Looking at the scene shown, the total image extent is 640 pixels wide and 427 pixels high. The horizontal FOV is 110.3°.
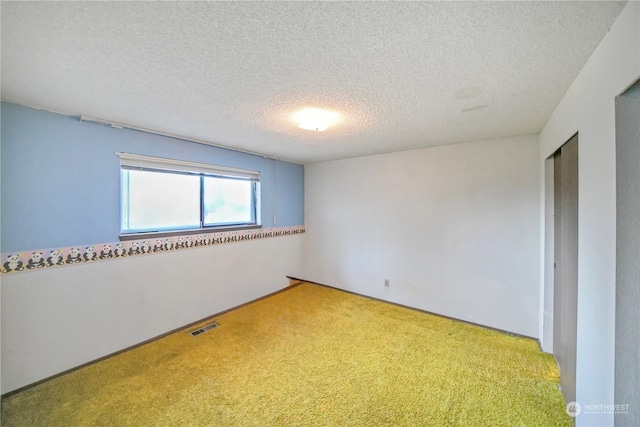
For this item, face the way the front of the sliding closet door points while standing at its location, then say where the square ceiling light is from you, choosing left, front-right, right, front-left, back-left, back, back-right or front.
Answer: front-left

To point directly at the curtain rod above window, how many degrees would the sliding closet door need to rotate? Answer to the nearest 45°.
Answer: approximately 45° to its left

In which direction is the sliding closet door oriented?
to the viewer's left

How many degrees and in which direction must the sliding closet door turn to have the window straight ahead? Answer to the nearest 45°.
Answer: approximately 45° to its left
